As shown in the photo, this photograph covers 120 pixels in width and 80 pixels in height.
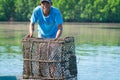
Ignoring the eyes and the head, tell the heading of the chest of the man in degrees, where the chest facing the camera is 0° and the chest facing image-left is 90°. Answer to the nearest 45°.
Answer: approximately 0°
